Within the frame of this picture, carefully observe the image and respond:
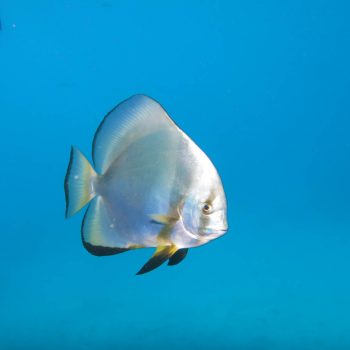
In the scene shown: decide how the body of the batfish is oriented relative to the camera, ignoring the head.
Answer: to the viewer's right
